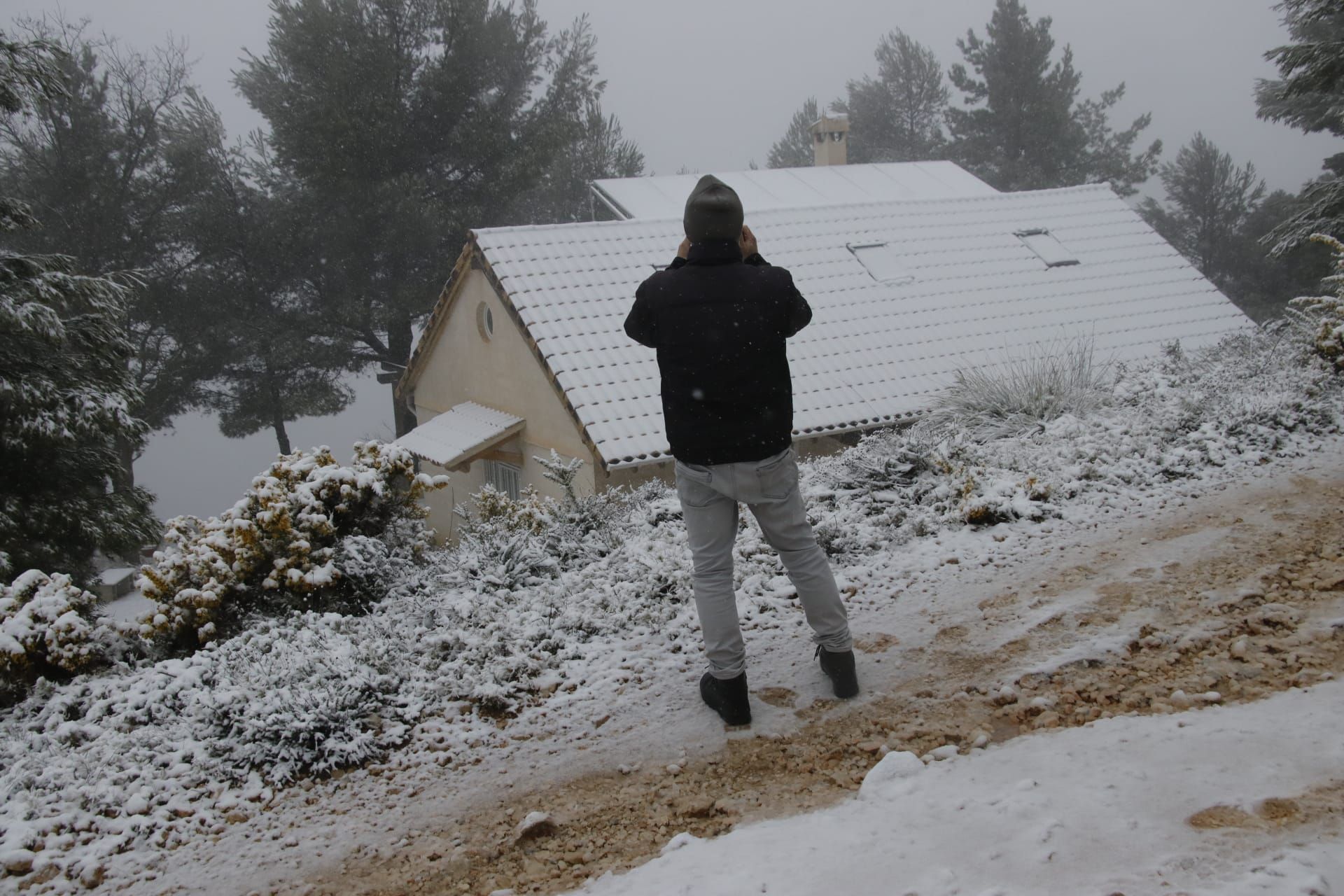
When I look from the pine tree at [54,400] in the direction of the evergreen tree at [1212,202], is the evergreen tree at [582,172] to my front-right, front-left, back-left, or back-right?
front-left

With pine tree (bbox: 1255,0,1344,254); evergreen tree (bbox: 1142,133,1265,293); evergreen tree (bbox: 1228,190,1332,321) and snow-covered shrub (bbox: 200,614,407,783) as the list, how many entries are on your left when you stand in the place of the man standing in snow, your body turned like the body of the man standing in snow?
1

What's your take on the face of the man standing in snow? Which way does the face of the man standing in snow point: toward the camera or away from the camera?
away from the camera

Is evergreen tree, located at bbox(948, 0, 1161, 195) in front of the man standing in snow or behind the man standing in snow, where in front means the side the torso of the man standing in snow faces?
in front

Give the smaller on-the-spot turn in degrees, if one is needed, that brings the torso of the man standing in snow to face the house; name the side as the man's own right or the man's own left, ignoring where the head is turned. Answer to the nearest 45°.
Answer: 0° — they already face it

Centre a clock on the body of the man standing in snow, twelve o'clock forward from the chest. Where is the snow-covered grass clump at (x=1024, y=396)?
The snow-covered grass clump is roughly at 1 o'clock from the man standing in snow.

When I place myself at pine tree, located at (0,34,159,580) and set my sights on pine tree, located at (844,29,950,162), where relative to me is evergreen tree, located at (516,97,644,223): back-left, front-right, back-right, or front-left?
front-left

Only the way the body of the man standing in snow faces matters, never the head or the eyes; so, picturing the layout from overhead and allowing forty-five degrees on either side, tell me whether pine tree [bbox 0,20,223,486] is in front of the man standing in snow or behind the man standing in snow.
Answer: in front

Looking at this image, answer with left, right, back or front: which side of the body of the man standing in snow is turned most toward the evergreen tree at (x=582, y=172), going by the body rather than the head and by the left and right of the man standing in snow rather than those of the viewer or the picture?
front

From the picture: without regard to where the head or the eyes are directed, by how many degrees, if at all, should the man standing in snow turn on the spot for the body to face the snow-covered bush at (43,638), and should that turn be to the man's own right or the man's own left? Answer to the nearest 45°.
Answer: approximately 90° to the man's own left

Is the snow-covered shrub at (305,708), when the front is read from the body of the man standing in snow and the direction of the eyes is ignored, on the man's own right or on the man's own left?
on the man's own left

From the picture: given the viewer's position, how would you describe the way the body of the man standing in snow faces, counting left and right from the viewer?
facing away from the viewer

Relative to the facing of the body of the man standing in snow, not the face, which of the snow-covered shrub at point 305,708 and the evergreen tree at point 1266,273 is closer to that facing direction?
the evergreen tree

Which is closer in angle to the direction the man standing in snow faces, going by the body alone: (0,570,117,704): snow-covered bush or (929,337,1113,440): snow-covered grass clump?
the snow-covered grass clump
